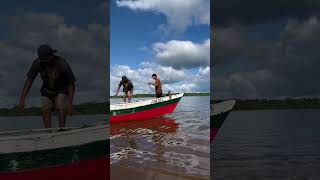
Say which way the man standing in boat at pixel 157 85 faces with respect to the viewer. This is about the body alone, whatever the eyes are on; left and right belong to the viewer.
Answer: facing to the left of the viewer

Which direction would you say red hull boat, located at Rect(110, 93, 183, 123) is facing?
to the viewer's right
